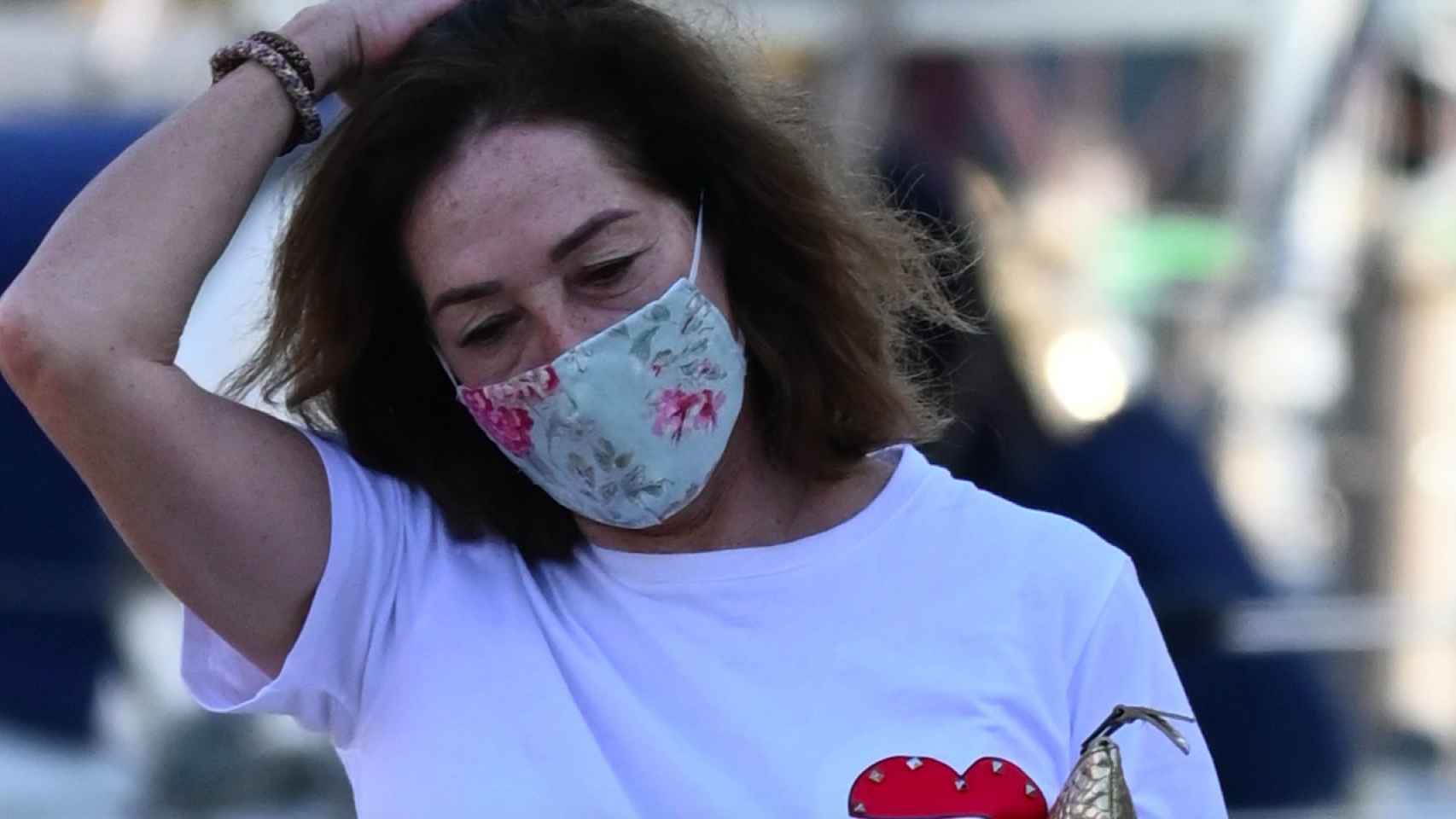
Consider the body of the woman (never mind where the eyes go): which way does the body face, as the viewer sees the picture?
toward the camera

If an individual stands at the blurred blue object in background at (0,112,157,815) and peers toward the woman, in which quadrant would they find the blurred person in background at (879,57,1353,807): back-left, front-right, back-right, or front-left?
front-left

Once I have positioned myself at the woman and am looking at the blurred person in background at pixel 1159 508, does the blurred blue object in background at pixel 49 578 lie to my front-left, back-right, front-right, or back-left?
front-left

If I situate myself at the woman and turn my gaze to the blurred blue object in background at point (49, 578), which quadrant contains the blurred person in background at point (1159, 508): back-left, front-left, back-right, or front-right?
front-right

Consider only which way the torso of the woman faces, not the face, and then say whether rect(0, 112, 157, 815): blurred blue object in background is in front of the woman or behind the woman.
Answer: behind

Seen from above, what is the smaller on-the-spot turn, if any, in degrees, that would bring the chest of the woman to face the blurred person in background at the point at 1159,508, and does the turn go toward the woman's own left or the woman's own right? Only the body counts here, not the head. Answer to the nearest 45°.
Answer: approximately 135° to the woman's own left

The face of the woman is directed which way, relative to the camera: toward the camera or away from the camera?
toward the camera
